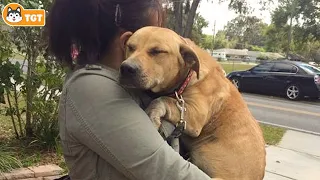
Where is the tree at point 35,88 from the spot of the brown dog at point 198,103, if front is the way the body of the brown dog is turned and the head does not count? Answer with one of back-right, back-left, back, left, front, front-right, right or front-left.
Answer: right

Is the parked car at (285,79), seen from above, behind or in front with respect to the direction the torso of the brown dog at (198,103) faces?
behind

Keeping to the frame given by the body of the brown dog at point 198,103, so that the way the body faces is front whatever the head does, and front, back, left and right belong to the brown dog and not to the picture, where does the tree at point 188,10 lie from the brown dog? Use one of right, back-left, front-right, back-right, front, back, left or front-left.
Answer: back-right

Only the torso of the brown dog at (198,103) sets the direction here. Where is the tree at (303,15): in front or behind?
behind

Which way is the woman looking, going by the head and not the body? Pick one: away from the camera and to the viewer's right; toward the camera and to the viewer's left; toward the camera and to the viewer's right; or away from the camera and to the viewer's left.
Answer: away from the camera and to the viewer's right

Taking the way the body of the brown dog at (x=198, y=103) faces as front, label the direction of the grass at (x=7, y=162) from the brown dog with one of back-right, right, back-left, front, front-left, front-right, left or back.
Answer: right

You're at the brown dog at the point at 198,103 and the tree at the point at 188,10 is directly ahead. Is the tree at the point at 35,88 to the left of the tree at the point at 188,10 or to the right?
left

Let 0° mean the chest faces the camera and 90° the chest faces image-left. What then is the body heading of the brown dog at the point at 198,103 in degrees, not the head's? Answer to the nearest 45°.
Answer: approximately 45°
